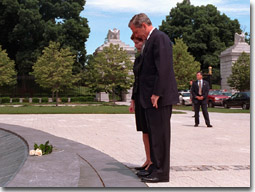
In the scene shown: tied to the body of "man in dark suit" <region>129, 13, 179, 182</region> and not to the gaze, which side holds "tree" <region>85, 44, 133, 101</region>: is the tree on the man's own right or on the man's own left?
on the man's own right

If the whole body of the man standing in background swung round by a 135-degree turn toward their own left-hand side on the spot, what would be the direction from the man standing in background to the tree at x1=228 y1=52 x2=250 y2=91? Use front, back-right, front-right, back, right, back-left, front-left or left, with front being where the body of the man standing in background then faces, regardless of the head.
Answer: front-left

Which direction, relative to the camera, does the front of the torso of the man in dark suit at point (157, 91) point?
to the viewer's left

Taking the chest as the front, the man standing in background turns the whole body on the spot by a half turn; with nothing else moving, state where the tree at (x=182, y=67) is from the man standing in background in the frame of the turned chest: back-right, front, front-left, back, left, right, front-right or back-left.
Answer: front

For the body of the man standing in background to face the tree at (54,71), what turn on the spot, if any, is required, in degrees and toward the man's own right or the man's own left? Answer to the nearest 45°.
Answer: approximately 135° to the man's own right

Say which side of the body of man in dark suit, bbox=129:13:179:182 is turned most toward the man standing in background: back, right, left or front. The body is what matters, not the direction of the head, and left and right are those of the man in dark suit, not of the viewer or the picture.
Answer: right

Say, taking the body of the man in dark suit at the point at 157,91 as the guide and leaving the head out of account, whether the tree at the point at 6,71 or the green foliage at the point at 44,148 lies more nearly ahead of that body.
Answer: the green foliage

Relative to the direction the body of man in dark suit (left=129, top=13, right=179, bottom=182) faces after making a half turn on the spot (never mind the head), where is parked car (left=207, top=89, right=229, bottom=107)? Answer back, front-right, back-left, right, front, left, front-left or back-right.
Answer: left

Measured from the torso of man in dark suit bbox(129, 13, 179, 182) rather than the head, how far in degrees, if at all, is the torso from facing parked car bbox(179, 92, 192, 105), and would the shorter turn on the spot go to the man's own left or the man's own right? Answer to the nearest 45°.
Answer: approximately 90° to the man's own right

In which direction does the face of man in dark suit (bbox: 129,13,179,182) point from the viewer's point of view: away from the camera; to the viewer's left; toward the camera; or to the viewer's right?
to the viewer's left

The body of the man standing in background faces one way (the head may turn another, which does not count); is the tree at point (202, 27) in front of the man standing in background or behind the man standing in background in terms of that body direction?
behind

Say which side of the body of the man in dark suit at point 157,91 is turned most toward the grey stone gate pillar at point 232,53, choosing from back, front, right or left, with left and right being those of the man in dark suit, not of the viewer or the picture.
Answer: right

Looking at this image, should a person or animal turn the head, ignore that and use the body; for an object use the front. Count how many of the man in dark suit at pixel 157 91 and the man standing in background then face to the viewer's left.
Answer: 1

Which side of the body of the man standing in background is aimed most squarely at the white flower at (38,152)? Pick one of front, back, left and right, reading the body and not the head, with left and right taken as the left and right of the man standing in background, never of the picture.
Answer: front

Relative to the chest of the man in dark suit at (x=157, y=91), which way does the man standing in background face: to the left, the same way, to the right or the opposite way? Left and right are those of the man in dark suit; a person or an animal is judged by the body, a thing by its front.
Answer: to the left
